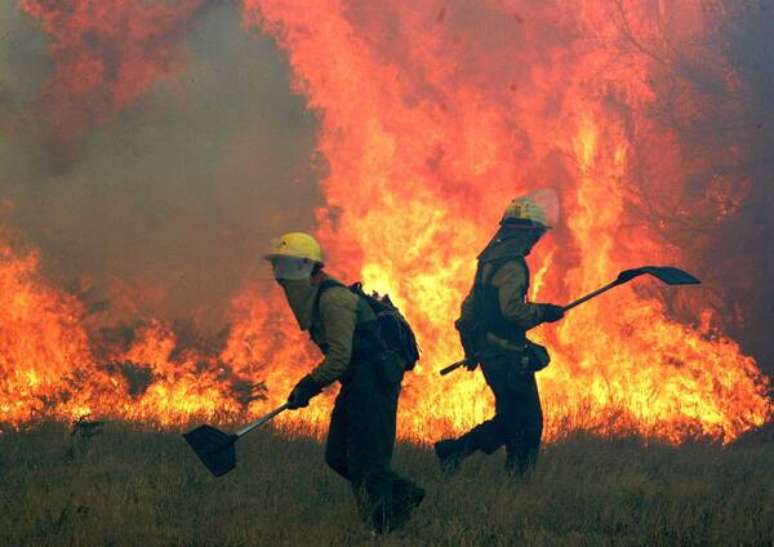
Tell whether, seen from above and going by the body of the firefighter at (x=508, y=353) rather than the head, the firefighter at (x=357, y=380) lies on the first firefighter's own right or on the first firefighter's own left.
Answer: on the first firefighter's own right

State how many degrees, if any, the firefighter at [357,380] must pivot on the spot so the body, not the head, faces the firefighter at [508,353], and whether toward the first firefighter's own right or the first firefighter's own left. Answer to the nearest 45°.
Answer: approximately 135° to the first firefighter's own right

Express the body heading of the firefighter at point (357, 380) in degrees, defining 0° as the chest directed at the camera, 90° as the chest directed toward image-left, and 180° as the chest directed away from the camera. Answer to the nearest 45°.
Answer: approximately 90°
